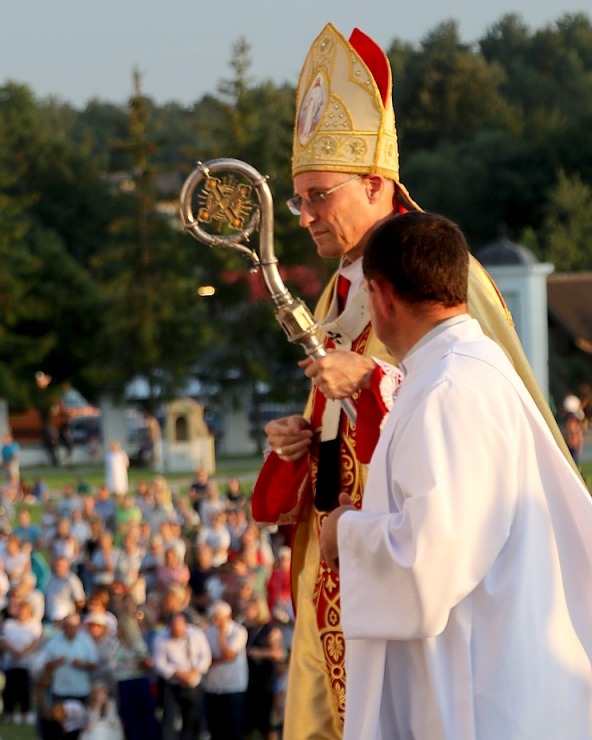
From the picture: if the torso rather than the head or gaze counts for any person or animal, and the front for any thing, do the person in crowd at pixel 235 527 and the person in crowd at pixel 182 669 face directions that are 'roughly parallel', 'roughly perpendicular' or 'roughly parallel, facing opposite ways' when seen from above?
roughly parallel

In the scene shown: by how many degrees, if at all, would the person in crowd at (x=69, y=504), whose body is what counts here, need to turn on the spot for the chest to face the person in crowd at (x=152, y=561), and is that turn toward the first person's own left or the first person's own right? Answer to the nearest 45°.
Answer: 0° — they already face them

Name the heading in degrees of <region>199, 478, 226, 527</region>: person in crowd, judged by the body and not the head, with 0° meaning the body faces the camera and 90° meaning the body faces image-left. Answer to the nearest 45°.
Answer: approximately 0°

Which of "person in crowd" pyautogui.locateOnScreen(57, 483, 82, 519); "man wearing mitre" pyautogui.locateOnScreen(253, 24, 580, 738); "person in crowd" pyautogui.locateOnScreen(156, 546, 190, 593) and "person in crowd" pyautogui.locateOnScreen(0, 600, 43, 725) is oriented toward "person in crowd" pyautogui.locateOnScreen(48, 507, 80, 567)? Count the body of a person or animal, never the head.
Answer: "person in crowd" pyautogui.locateOnScreen(57, 483, 82, 519)

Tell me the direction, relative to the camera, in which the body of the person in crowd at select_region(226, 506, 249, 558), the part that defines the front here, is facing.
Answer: toward the camera

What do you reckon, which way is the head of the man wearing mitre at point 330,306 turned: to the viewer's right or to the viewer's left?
to the viewer's left

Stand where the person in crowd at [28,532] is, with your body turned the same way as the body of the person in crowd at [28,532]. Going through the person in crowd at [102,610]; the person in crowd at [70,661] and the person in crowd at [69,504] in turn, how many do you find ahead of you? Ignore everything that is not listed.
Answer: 2

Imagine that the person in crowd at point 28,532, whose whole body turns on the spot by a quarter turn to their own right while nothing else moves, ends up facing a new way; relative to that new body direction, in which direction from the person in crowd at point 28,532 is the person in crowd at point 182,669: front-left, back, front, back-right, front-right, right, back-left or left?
left

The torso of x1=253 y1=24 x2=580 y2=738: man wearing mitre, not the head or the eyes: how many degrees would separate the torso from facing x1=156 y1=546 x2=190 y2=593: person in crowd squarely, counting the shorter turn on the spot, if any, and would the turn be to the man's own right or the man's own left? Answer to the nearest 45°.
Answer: approximately 135° to the man's own right

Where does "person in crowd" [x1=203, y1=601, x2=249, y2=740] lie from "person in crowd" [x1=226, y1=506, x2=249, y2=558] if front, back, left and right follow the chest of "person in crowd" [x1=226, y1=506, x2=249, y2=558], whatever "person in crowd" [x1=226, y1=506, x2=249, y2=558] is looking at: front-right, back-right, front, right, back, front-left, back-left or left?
front

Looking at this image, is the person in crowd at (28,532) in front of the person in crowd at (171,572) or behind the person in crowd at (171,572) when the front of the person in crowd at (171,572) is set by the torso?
behind

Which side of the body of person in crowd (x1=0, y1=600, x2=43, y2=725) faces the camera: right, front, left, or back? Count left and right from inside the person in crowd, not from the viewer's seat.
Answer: front

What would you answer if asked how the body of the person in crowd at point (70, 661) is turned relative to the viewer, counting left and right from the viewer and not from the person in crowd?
facing the viewer

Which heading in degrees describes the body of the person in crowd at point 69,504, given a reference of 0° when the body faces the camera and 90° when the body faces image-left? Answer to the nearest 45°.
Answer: approximately 0°

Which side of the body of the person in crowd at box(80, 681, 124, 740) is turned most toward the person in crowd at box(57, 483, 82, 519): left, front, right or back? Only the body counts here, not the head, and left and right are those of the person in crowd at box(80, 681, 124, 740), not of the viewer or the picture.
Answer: back

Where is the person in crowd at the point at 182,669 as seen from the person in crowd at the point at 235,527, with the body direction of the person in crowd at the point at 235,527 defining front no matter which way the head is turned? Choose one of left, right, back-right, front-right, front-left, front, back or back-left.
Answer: front

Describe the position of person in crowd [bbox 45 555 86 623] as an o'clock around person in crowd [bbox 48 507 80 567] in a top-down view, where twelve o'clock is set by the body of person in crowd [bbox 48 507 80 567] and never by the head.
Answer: person in crowd [bbox 45 555 86 623] is roughly at 12 o'clock from person in crowd [bbox 48 507 80 567].
